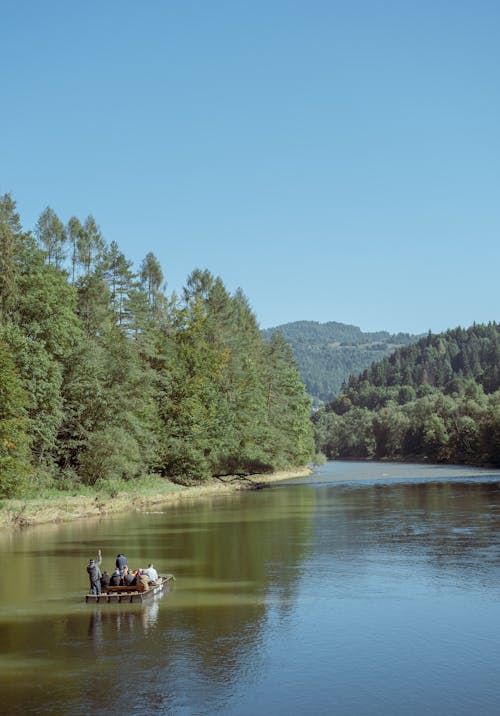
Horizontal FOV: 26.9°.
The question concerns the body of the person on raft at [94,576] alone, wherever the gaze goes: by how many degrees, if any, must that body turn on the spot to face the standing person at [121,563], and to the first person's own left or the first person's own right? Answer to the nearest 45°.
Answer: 0° — they already face them

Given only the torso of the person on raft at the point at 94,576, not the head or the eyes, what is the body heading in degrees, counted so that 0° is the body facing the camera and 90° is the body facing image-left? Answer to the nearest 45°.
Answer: approximately 225°

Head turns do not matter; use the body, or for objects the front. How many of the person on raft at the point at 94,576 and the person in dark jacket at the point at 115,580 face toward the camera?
0

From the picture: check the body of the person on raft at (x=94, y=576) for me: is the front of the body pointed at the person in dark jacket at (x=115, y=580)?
yes

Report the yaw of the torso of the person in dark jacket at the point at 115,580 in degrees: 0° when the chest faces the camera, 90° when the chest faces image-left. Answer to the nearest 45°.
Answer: approximately 225°
